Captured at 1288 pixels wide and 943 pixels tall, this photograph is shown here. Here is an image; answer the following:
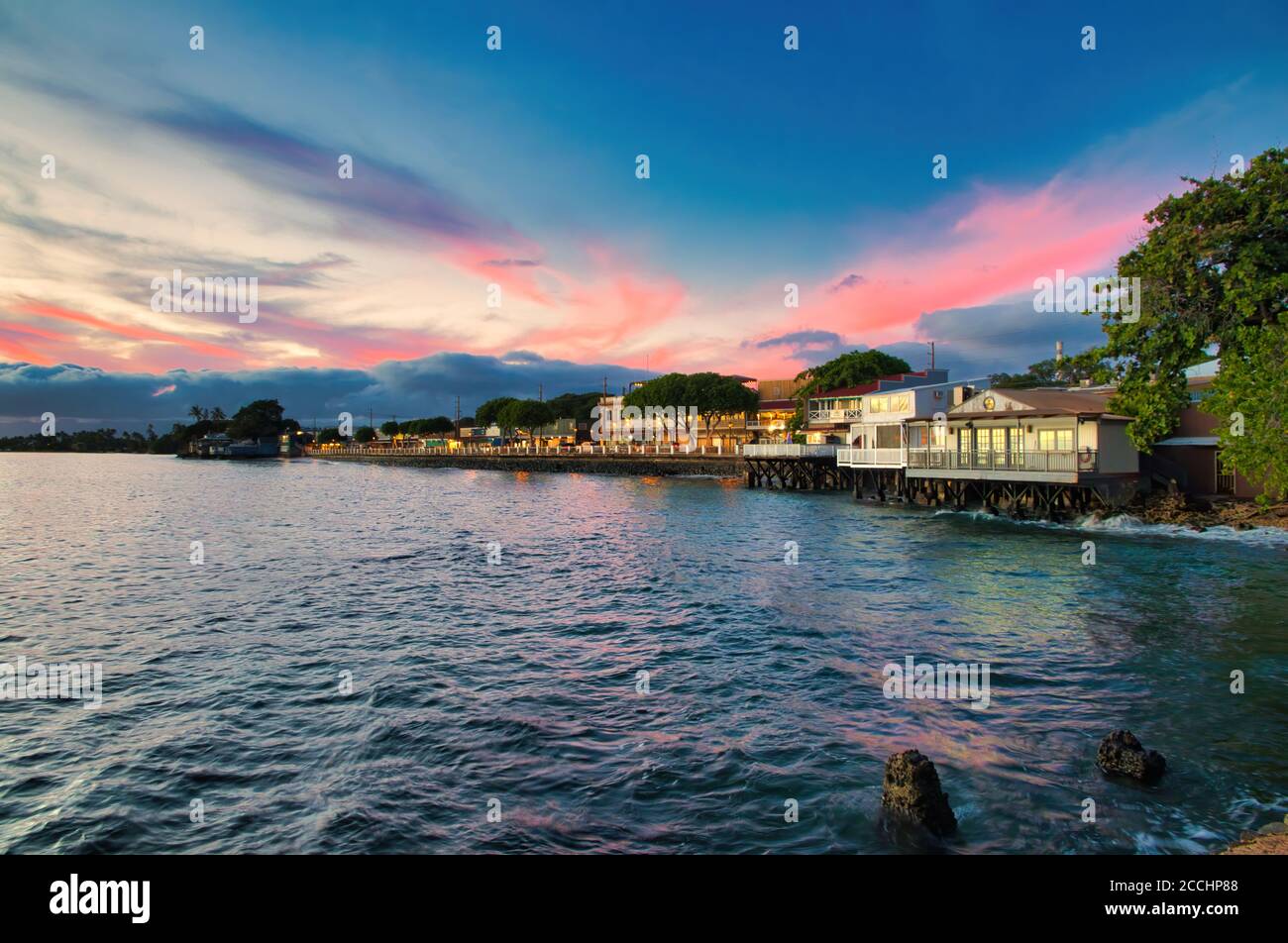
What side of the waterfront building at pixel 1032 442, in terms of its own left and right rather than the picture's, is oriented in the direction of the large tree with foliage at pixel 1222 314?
left

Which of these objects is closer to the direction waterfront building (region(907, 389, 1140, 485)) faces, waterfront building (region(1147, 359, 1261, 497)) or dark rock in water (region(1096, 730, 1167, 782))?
the dark rock in water

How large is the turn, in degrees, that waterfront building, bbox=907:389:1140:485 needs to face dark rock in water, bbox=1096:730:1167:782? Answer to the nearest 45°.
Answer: approximately 45° to its left

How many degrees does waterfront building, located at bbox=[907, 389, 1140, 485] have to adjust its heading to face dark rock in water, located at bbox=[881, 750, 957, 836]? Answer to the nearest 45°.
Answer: approximately 45° to its left

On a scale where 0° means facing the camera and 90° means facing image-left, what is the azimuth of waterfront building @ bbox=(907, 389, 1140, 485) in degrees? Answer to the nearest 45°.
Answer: approximately 45°

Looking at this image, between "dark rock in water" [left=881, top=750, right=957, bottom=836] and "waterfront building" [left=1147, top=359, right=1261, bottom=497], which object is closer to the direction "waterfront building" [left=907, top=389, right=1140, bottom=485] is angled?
the dark rock in water

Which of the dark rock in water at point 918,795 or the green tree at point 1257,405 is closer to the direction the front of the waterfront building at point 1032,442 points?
the dark rock in water

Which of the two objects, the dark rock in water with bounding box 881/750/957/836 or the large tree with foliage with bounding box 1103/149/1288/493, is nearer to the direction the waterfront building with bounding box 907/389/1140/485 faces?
the dark rock in water

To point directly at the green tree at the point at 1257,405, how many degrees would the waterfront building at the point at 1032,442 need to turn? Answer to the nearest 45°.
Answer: approximately 90° to its left

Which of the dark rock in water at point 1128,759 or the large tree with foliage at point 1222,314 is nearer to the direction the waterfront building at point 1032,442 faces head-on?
the dark rock in water
